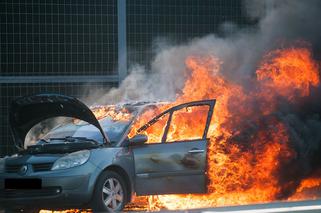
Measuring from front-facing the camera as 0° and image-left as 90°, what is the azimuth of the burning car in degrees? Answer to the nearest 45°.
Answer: approximately 45°

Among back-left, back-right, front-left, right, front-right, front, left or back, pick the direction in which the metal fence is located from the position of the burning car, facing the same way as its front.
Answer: back-right
